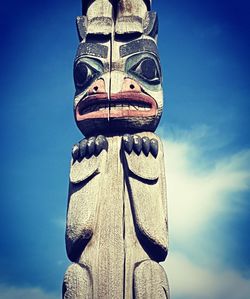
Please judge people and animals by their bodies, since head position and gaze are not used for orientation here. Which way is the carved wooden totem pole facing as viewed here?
toward the camera
